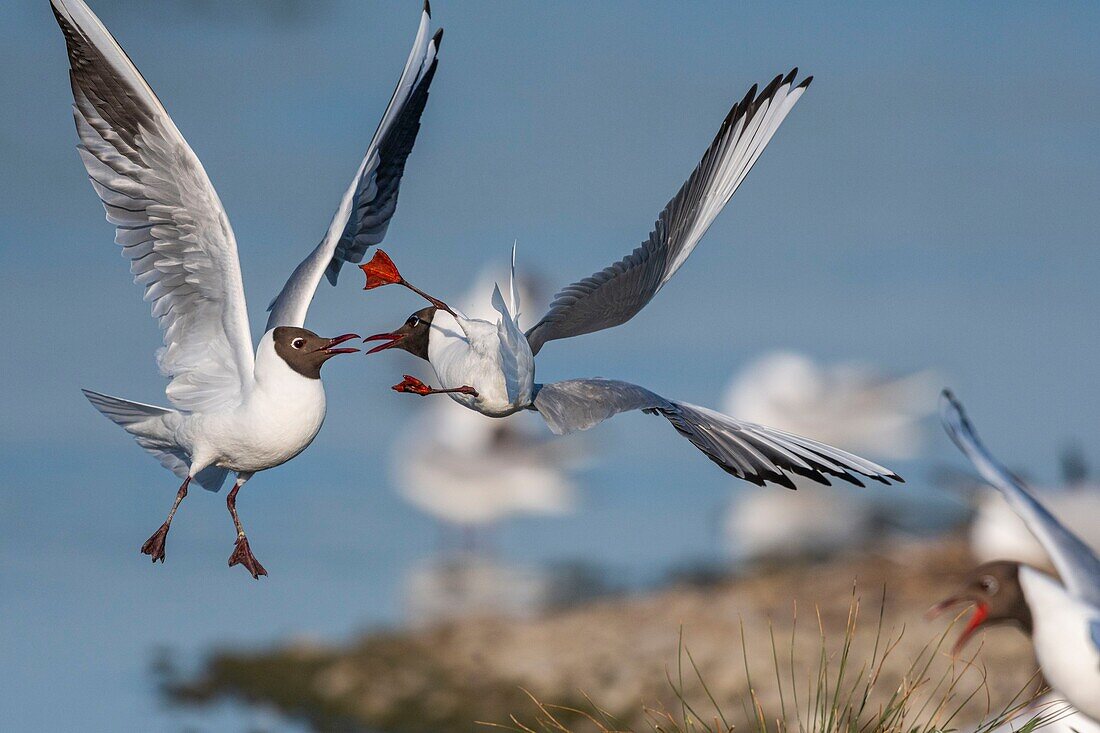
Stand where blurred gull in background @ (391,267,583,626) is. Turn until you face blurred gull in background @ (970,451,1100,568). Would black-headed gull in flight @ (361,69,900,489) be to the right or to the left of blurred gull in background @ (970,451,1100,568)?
right

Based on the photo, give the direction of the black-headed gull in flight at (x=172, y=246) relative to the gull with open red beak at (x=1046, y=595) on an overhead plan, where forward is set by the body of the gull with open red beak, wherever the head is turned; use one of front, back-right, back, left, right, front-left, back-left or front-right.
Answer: front-left

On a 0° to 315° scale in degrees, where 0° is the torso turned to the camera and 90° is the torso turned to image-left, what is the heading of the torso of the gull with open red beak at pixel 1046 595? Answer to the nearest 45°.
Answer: approximately 90°

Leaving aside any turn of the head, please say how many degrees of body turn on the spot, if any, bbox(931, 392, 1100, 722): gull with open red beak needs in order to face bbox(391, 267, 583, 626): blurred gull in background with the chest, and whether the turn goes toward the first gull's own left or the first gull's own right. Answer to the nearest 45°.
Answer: approximately 45° to the first gull's own right

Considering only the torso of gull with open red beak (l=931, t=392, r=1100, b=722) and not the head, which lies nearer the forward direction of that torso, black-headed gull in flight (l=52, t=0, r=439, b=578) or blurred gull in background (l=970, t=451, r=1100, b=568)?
the black-headed gull in flight

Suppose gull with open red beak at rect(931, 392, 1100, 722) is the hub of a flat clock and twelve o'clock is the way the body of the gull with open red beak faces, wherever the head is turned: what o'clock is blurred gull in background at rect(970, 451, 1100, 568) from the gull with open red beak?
The blurred gull in background is roughly at 3 o'clock from the gull with open red beak.

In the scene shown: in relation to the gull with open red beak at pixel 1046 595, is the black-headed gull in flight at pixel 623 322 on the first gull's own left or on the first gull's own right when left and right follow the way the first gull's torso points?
on the first gull's own right
